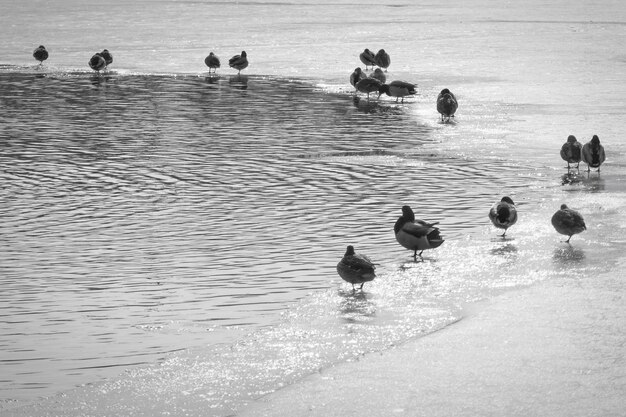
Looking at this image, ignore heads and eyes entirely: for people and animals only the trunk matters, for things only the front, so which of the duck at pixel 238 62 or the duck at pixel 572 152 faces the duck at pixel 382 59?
the duck at pixel 238 62

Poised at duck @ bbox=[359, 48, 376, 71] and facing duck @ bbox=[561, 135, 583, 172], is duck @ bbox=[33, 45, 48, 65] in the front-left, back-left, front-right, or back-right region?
back-right

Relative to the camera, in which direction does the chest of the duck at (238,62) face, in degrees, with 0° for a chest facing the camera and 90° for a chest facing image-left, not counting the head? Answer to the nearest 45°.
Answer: approximately 270°

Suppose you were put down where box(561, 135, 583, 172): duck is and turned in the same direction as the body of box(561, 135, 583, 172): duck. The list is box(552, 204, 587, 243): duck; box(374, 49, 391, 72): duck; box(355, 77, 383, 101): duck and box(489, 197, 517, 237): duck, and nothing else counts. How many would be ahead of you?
2

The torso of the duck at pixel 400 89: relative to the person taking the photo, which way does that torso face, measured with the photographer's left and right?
facing to the left of the viewer

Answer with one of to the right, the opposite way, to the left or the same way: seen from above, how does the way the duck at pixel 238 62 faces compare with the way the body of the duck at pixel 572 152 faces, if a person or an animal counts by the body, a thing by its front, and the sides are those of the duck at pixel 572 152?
to the left

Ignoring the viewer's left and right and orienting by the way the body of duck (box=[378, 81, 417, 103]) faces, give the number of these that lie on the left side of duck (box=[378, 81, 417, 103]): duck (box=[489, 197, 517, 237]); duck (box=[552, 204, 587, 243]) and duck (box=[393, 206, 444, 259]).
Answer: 3

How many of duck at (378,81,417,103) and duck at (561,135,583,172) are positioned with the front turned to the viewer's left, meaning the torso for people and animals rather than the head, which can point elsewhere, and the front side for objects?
1

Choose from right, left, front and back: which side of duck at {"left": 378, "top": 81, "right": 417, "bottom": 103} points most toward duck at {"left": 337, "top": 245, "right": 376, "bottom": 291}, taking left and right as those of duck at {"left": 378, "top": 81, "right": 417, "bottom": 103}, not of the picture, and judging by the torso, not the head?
left

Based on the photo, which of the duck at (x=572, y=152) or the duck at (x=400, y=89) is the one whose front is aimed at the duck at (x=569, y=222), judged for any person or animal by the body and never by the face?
the duck at (x=572, y=152)

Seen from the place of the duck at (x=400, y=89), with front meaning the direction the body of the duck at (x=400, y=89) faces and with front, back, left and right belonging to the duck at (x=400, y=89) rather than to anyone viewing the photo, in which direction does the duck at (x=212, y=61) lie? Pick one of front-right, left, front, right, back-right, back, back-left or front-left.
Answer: front-right

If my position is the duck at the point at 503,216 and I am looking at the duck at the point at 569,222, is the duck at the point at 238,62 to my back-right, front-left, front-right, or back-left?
back-left
